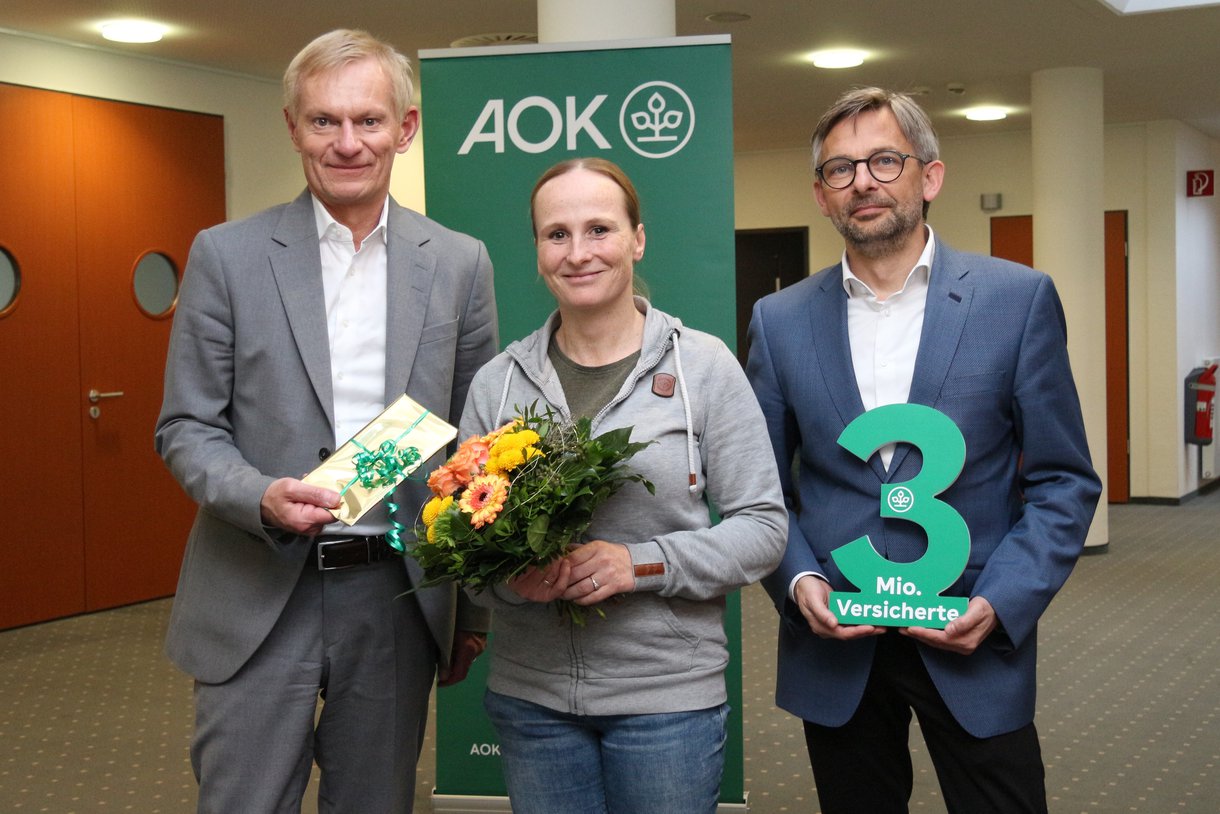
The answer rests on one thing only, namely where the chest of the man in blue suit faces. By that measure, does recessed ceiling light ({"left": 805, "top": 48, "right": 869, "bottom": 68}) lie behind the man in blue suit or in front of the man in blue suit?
behind

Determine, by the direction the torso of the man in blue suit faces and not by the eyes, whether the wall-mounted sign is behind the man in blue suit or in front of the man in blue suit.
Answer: behind

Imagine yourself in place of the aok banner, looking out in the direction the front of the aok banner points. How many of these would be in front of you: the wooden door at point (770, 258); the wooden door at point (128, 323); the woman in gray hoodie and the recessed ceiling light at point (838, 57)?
1

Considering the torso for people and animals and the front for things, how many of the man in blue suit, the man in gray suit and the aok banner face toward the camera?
3

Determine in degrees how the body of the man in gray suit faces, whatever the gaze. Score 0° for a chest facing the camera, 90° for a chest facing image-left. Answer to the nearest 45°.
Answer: approximately 0°

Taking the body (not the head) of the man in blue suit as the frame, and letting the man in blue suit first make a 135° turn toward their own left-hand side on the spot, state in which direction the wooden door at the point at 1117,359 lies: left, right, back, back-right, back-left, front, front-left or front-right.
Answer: front-left

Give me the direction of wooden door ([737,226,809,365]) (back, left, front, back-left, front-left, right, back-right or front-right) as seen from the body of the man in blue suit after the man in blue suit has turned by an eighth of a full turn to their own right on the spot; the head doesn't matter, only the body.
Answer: back-right

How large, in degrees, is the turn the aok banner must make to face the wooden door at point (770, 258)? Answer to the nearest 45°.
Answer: approximately 180°

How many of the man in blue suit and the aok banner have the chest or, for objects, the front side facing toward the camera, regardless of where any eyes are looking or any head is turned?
2

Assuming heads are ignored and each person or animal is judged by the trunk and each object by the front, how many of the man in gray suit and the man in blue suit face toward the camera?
2

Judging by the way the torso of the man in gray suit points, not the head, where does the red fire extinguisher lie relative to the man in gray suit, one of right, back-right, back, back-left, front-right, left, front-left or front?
back-left

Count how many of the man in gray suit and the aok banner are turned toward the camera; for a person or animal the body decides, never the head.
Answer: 2

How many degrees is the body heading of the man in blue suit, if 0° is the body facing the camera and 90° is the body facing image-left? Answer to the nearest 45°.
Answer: approximately 0°

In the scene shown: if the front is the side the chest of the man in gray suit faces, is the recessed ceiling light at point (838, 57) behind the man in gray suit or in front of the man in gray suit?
behind

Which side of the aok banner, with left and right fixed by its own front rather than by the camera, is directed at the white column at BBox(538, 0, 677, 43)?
back
